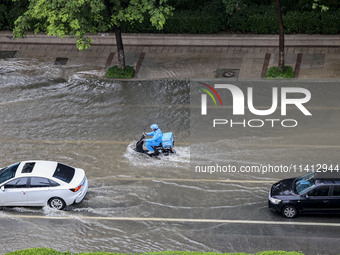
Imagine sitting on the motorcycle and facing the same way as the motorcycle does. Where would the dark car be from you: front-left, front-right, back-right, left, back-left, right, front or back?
back-left

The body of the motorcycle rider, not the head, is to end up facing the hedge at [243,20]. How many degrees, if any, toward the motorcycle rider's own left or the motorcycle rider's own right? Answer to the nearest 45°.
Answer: approximately 135° to the motorcycle rider's own right

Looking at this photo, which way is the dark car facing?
to the viewer's left

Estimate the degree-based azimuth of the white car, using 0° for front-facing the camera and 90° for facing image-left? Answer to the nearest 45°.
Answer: approximately 90°

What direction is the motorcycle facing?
to the viewer's left

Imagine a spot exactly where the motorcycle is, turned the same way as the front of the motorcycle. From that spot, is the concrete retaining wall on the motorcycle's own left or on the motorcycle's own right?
on the motorcycle's own right

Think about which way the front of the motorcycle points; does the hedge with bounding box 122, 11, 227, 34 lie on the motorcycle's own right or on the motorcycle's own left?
on the motorcycle's own right

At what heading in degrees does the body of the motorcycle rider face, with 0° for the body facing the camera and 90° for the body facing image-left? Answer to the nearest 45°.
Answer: approximately 90°

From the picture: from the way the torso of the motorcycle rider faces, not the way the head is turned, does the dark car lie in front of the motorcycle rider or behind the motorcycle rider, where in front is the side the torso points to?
behind

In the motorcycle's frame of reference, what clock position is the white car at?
The white car is roughly at 11 o'clock from the motorcycle.

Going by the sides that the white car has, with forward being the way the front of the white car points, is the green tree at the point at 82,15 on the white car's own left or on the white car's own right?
on the white car's own right
